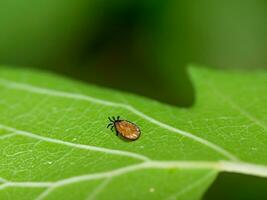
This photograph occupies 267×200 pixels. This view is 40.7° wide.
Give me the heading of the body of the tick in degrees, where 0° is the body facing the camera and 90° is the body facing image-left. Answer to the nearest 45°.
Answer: approximately 135°
